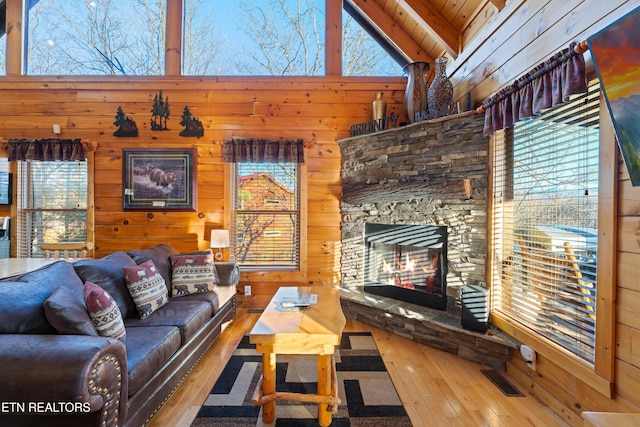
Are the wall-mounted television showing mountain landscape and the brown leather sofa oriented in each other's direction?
yes

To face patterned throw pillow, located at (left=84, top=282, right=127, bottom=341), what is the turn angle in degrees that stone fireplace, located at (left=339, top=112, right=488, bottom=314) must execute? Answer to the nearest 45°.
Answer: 0° — it already faces it

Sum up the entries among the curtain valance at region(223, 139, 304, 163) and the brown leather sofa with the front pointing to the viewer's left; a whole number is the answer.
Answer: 0

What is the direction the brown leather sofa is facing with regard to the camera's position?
facing the viewer and to the right of the viewer

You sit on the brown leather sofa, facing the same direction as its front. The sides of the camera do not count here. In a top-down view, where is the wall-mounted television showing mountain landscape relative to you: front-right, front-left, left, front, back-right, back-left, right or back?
front

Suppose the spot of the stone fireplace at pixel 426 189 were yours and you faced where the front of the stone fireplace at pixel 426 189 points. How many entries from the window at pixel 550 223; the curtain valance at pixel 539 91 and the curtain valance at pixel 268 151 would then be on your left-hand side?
2

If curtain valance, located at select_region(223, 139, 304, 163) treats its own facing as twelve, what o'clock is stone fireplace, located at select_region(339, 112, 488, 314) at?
The stone fireplace is roughly at 10 o'clock from the curtain valance.

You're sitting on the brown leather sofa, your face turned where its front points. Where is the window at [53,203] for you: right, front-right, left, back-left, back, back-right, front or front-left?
back-left

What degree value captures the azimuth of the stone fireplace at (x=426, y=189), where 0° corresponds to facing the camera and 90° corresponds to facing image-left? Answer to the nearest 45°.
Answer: approximately 45°

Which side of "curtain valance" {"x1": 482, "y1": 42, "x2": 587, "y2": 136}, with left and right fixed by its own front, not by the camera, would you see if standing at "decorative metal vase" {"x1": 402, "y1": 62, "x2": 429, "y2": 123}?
right

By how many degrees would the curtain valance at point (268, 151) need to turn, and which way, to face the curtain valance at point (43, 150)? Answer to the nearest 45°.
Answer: approximately 90° to its right

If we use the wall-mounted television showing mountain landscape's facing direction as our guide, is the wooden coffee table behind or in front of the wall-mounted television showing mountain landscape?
in front

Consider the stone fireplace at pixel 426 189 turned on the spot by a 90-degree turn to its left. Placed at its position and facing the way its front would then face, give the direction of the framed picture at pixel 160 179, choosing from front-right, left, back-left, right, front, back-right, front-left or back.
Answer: back-right

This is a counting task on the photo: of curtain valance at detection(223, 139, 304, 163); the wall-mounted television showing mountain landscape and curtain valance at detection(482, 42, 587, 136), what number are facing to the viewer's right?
0

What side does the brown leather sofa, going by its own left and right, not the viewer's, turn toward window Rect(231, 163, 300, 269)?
left

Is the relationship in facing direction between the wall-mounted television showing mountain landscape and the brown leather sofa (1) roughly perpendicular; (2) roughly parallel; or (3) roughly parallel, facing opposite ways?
roughly parallel, facing opposite ways

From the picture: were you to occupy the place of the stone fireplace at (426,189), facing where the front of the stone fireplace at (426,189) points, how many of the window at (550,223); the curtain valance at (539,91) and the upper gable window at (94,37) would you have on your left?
2

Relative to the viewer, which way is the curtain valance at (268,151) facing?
toward the camera

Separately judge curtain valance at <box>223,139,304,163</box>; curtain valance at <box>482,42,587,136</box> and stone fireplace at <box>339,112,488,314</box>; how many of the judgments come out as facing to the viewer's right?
0

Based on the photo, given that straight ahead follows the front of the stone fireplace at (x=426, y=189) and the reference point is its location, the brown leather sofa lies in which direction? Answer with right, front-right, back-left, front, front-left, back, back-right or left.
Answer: front

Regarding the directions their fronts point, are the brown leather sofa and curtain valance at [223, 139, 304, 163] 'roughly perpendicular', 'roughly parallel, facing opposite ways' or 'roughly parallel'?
roughly perpendicular

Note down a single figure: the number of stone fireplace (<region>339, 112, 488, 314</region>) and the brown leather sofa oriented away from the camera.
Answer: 0
